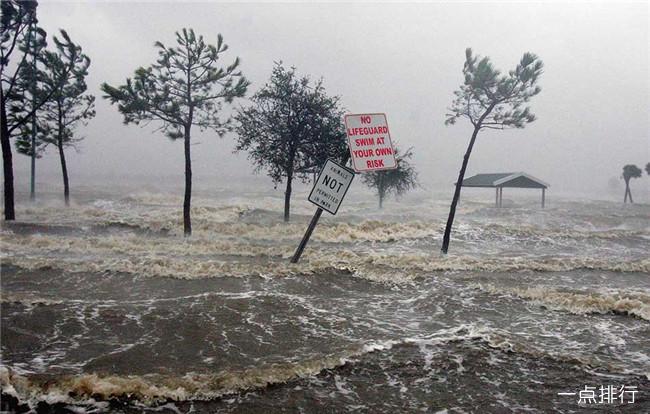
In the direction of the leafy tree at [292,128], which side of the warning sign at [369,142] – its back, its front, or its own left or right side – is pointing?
back

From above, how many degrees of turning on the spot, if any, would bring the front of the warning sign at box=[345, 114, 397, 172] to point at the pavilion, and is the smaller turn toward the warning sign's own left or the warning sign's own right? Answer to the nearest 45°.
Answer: approximately 180°

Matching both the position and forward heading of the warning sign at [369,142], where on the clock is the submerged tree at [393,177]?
The submerged tree is roughly at 6 o'clock from the warning sign.

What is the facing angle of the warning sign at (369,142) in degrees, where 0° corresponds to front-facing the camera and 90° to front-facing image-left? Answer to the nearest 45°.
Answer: approximately 0°
